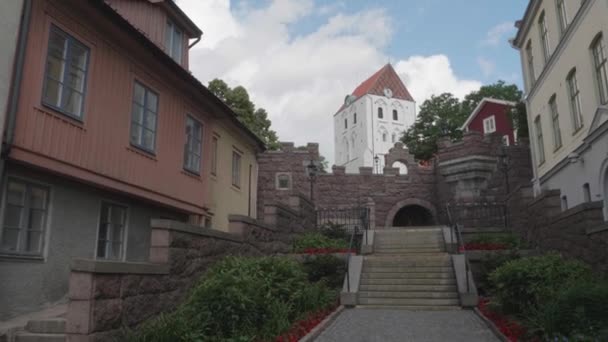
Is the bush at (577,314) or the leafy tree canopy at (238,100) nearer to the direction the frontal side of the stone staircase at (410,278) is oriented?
the bush

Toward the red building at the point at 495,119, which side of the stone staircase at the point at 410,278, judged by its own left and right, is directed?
back

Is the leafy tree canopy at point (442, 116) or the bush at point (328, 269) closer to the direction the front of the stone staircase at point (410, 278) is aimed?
the bush

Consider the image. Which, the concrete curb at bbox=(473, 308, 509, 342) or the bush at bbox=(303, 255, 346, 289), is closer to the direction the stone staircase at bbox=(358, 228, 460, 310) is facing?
the concrete curb

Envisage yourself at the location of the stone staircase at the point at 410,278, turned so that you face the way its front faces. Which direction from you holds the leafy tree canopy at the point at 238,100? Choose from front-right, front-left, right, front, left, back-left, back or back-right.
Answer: back-right

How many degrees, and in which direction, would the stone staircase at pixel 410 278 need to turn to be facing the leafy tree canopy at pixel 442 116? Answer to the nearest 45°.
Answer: approximately 180°

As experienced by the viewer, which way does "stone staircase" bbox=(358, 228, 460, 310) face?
facing the viewer

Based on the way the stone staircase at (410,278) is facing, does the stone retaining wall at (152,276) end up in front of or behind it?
in front

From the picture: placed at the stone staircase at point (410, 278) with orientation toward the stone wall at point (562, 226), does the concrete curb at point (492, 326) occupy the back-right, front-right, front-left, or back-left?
front-right

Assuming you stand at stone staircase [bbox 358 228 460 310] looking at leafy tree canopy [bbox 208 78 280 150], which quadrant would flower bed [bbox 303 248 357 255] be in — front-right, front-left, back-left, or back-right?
front-left

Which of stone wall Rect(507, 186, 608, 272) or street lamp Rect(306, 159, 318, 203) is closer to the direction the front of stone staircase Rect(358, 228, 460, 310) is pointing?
the stone wall

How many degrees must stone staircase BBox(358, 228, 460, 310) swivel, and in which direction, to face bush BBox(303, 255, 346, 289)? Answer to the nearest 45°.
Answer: approximately 90° to its right

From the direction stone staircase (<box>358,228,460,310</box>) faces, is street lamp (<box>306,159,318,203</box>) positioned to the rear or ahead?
to the rear

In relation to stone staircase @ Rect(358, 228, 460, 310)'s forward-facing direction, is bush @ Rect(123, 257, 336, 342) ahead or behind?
ahead

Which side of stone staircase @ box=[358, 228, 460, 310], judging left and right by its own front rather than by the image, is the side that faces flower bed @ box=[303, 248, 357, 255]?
right
